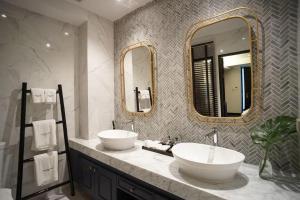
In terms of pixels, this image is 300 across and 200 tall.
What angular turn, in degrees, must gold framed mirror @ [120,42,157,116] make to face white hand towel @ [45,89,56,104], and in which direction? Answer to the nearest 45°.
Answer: approximately 45° to its right

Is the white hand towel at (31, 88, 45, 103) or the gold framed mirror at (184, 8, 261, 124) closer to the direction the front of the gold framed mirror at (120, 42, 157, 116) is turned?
the white hand towel

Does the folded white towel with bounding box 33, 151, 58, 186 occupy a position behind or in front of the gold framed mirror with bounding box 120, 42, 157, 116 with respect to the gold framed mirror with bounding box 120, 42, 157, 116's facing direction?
in front

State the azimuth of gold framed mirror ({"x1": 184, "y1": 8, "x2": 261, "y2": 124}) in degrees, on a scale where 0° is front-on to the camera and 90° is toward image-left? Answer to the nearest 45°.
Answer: approximately 45°

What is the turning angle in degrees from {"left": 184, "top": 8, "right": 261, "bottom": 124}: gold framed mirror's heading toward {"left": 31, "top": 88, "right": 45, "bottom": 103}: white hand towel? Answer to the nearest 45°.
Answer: approximately 45° to its right

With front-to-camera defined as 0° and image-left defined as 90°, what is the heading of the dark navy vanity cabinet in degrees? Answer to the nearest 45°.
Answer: approximately 45°

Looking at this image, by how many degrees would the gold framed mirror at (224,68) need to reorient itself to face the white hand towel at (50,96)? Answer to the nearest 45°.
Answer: approximately 45° to its right

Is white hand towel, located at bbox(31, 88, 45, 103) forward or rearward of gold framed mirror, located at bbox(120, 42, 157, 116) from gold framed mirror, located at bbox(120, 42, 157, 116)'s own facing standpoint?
forward

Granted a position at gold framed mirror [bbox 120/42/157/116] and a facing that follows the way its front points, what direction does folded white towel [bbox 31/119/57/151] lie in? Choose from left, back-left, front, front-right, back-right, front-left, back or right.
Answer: front-right

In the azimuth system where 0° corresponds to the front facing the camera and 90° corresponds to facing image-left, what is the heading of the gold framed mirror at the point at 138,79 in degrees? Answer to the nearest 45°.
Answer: approximately 45°

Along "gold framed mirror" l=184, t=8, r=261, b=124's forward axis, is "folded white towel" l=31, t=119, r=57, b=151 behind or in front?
in front

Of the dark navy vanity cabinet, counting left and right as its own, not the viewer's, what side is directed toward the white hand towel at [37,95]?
right
